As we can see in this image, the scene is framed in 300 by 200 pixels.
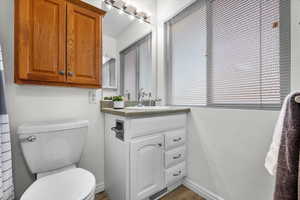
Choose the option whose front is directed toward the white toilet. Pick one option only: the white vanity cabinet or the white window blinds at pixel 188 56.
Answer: the white window blinds

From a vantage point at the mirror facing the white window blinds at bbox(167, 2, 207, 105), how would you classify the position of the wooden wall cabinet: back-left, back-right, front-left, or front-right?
back-right

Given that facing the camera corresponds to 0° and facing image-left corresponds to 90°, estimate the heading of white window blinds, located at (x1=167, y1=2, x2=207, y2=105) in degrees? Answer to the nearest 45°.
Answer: approximately 45°

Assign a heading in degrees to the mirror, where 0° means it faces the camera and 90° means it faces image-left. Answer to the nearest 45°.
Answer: approximately 315°

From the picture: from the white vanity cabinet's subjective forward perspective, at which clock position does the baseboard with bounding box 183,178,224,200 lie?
The baseboard is roughly at 10 o'clock from the white vanity cabinet.

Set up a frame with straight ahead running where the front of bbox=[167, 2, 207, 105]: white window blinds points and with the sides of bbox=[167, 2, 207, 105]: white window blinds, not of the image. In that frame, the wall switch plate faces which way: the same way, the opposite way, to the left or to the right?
to the left
